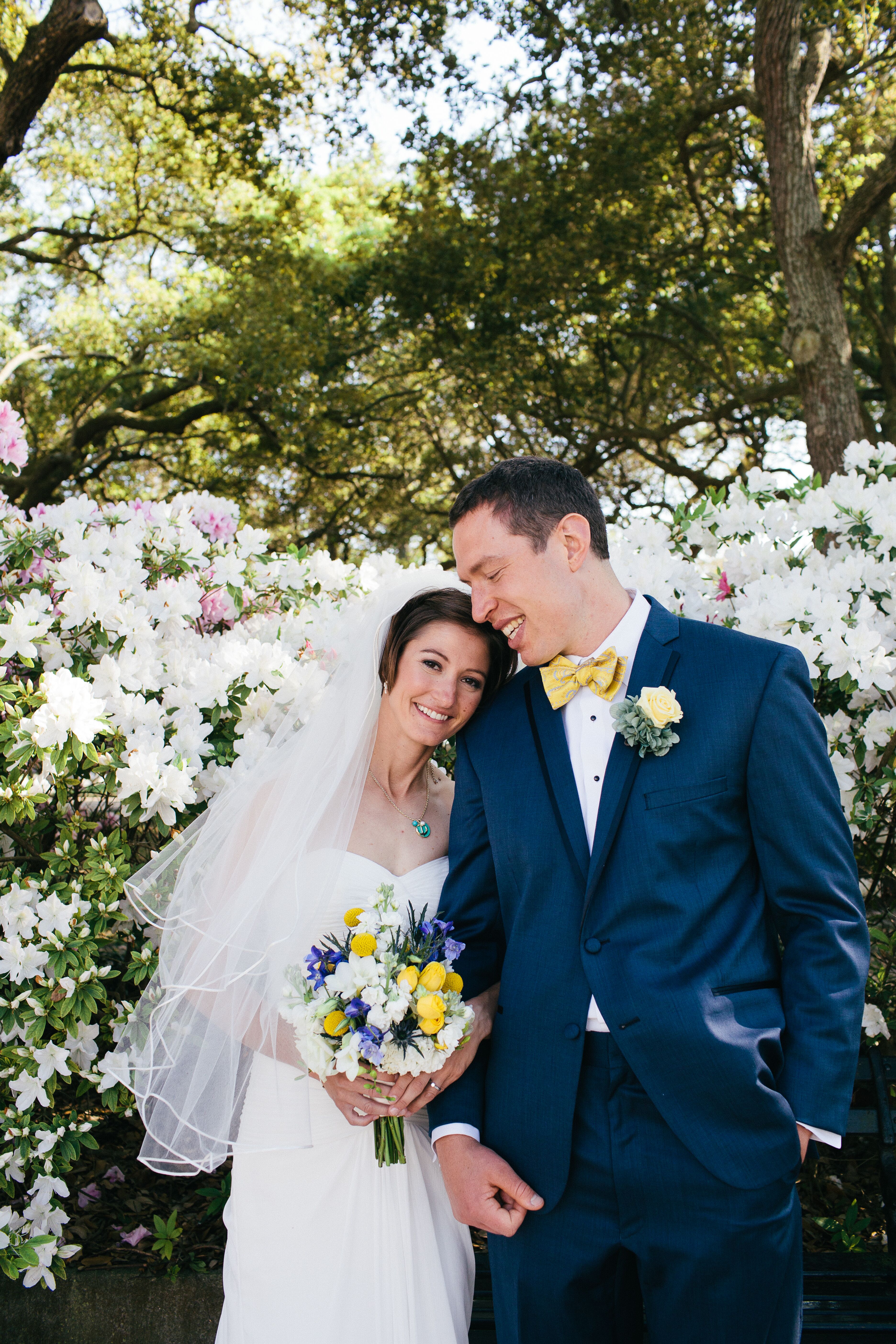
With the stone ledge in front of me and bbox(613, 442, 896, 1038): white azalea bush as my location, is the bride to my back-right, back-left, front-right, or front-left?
front-left

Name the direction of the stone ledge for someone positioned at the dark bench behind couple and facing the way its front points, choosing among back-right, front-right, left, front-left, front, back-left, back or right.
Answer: right

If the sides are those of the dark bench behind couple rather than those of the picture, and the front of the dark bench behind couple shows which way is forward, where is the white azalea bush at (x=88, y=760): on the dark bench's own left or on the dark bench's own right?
on the dark bench's own right

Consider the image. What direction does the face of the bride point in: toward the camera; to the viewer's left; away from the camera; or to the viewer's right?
toward the camera

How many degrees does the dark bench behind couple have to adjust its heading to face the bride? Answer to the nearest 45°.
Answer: approximately 45° to its right

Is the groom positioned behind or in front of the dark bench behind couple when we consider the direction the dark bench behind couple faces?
in front
